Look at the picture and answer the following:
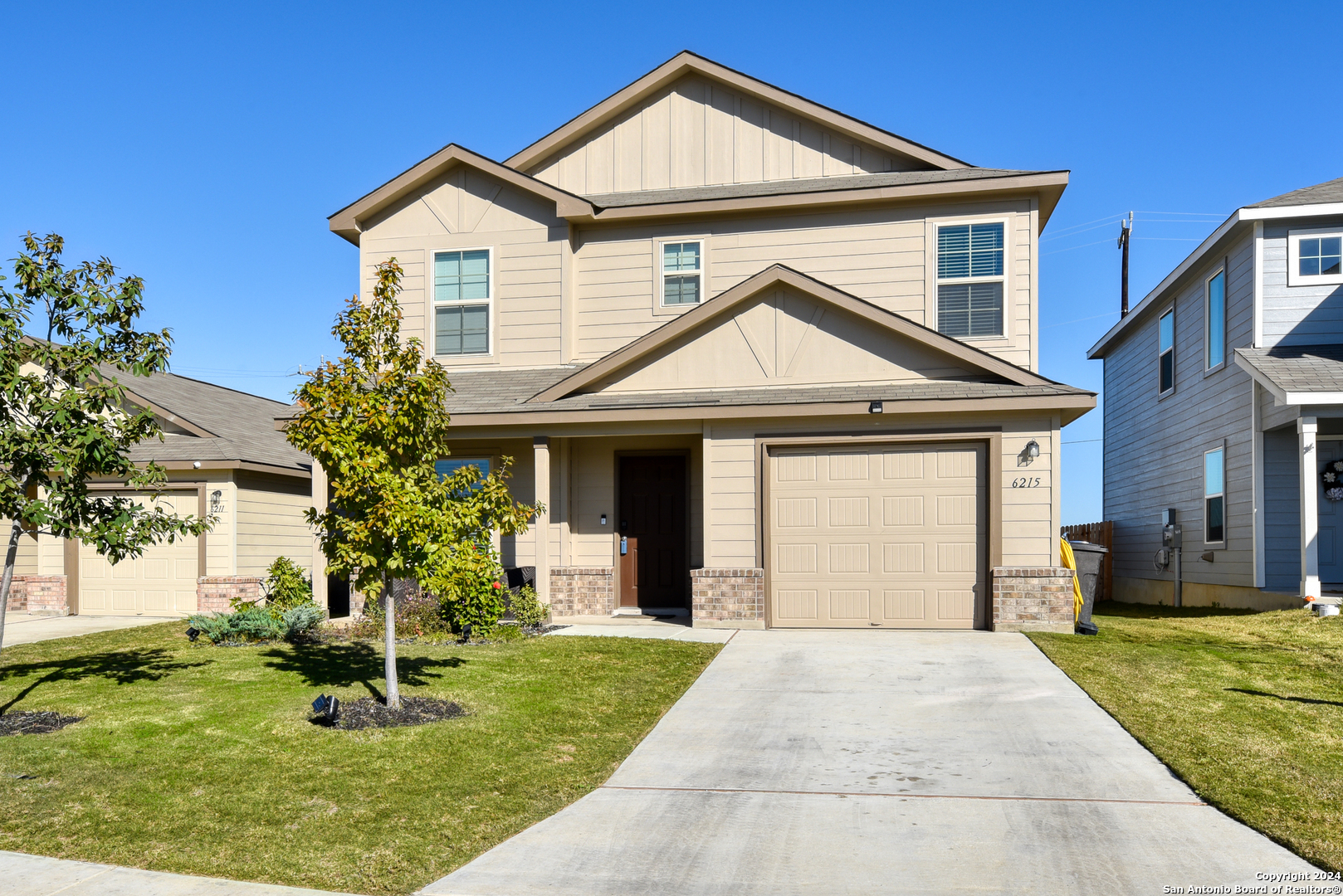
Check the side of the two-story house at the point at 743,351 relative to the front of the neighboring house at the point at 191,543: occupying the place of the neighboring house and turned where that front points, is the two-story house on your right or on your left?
on your left

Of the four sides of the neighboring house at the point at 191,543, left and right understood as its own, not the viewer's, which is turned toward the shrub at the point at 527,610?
left

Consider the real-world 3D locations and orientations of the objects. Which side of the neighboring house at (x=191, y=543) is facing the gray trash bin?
left

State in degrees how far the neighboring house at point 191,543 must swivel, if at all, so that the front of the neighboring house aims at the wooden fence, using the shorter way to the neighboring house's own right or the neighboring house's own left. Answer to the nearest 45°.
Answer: approximately 135° to the neighboring house's own left

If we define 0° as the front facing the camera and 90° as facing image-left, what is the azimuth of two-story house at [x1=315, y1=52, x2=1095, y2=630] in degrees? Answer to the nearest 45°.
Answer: approximately 0°

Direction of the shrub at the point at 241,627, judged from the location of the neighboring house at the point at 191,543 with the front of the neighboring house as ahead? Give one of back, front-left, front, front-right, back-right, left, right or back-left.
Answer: front-left

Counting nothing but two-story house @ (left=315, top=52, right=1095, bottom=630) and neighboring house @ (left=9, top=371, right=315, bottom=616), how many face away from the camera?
0

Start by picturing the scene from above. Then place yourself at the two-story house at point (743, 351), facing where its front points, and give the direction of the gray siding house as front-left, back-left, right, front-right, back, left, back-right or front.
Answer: left

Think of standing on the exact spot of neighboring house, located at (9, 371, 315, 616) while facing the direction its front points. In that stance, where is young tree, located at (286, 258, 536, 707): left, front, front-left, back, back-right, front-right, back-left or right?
front-left

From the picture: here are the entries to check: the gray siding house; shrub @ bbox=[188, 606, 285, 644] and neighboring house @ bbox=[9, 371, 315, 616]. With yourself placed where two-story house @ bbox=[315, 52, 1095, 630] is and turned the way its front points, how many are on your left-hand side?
1

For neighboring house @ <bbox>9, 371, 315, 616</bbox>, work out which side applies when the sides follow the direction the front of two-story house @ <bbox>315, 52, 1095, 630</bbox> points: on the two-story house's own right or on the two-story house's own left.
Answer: on the two-story house's own right
